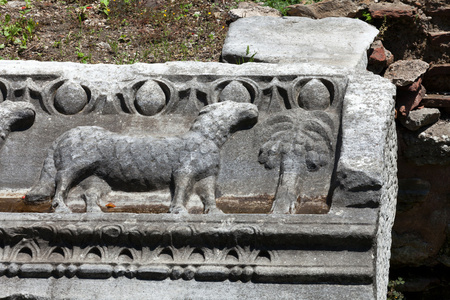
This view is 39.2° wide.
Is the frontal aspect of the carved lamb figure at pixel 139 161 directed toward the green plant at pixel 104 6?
no

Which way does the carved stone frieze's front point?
toward the camera

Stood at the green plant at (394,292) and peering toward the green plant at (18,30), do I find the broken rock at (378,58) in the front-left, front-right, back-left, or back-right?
front-right

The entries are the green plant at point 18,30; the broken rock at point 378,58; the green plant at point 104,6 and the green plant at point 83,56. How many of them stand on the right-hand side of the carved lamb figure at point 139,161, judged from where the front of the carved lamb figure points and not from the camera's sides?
0

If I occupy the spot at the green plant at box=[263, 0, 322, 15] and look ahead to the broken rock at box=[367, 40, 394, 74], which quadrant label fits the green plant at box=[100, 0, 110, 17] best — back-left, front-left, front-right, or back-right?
back-right

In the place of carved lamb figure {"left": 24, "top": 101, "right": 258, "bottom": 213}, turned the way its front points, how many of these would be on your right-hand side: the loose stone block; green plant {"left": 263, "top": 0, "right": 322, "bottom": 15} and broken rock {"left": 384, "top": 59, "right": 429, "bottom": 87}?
0

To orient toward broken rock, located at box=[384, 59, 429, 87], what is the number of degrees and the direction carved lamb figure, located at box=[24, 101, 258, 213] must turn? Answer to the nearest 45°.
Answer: approximately 45° to its left

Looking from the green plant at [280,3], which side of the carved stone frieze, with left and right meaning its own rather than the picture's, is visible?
back

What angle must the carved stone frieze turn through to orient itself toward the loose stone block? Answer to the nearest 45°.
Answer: approximately 135° to its left

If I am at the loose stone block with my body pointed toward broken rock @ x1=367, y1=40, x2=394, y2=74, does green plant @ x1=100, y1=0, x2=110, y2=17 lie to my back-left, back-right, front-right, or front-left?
back-left

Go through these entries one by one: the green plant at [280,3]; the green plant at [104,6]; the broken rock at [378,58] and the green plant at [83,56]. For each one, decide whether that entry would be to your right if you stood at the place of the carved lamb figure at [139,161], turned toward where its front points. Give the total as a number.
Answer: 0

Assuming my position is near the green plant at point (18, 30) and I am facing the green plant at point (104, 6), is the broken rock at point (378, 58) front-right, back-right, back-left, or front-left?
front-right

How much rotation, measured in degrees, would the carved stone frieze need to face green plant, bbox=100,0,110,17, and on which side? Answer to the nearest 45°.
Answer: approximately 180°

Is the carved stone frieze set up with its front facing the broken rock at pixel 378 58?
no

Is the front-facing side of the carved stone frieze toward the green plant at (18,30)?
no

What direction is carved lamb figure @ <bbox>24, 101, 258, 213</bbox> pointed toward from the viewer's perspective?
to the viewer's right

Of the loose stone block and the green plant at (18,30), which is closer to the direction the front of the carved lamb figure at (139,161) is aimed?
the loose stone block

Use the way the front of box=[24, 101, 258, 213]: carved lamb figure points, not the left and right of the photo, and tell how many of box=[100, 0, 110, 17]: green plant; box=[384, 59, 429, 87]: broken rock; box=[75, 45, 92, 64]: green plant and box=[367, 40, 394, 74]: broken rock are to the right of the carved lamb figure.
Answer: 0
